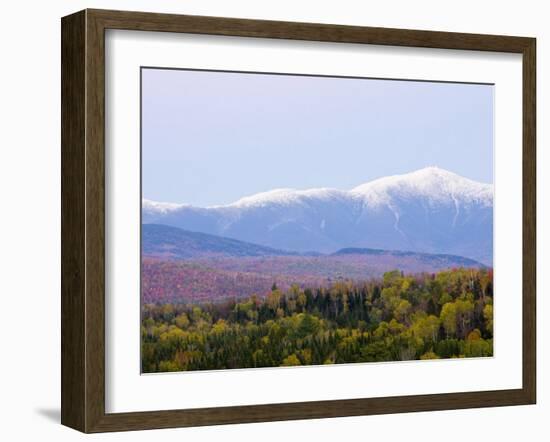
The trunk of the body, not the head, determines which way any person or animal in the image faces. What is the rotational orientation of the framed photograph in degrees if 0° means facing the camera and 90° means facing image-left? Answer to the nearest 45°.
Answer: approximately 315°
